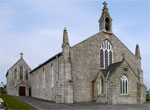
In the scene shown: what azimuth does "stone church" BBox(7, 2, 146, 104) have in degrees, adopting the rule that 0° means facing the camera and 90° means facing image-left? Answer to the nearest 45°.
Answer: approximately 315°
